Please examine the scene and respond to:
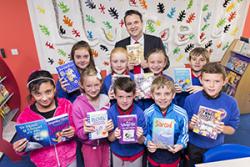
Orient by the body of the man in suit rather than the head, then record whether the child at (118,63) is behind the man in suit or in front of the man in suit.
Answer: in front

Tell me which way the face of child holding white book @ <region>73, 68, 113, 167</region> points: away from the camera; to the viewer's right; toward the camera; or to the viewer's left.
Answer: toward the camera

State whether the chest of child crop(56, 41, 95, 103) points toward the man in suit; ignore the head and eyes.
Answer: no

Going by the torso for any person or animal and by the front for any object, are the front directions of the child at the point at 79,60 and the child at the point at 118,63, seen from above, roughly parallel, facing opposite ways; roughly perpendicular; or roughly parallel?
roughly parallel

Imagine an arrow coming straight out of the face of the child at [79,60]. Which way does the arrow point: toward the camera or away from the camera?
toward the camera

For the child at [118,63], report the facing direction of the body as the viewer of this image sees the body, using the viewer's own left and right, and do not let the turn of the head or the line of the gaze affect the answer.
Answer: facing the viewer

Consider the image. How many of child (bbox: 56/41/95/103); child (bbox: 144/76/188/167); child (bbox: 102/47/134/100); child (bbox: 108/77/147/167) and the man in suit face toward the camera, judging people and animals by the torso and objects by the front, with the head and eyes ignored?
5

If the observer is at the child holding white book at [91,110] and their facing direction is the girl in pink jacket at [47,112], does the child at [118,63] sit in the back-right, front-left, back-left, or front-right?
back-right

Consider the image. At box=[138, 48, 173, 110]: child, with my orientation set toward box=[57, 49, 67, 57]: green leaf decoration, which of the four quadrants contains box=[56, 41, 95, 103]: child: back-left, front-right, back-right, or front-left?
front-left

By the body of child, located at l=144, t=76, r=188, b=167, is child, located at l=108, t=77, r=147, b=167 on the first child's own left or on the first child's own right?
on the first child's own right

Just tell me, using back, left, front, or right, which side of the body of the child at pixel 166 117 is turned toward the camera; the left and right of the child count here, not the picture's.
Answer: front

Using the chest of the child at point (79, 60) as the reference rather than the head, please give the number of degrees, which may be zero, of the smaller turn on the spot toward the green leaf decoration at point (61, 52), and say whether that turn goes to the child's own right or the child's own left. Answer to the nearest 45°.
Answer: approximately 180°

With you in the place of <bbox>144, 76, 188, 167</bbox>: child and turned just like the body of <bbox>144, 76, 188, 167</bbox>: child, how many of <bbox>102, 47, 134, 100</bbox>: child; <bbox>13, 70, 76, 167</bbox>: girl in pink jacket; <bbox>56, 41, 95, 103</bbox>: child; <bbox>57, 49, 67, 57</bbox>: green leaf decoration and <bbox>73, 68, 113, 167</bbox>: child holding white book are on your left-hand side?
0

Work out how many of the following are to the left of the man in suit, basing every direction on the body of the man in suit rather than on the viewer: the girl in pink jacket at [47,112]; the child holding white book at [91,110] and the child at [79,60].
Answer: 0
